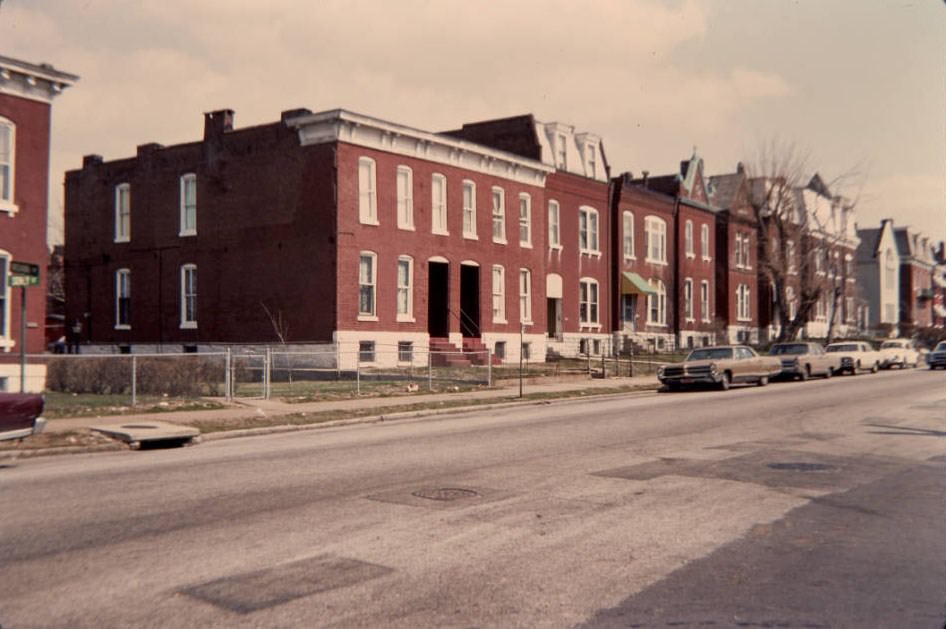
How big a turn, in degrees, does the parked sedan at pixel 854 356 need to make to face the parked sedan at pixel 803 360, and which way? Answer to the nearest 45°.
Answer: approximately 45° to its left

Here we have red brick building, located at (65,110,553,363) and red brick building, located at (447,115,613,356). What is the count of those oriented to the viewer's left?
0

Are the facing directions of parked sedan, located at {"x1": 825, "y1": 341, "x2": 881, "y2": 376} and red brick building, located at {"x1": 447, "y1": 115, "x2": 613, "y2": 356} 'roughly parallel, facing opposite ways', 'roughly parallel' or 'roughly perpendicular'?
roughly perpendicular

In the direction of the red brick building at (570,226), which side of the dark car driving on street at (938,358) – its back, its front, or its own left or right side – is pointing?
front

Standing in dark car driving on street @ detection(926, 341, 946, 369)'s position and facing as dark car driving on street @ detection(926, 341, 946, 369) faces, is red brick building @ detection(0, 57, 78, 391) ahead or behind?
ahead

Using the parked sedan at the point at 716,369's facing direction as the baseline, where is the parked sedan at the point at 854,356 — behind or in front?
behind

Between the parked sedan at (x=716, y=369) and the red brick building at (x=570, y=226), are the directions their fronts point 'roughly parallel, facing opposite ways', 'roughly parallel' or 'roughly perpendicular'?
roughly perpendicular

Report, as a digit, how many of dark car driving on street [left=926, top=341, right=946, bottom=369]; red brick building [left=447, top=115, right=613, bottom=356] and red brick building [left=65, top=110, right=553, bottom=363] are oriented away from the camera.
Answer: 0

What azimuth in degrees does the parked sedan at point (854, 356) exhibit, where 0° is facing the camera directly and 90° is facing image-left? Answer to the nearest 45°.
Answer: approximately 45°

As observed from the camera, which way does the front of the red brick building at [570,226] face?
facing the viewer and to the right of the viewer

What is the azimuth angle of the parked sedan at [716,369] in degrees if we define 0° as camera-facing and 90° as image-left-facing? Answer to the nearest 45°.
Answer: approximately 45°

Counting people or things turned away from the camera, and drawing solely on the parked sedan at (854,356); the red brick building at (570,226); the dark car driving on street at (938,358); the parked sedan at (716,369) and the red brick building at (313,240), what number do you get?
0

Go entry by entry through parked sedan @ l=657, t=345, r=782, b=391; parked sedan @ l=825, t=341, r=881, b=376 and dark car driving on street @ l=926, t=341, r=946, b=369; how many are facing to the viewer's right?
0

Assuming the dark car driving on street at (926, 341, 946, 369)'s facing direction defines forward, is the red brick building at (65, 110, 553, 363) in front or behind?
in front

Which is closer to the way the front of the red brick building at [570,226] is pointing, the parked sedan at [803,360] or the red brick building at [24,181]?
the parked sedan

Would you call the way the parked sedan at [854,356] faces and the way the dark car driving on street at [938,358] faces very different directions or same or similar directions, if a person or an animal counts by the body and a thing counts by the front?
same or similar directions

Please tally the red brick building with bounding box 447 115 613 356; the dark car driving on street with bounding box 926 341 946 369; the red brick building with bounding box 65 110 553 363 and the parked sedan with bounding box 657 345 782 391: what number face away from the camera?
0

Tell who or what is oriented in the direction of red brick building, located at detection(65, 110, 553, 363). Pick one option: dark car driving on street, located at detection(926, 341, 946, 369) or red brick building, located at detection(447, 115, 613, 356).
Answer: the dark car driving on street

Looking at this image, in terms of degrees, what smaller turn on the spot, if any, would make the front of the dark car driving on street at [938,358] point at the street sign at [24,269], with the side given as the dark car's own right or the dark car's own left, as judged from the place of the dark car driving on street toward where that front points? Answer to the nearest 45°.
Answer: approximately 45° to the dark car's own left

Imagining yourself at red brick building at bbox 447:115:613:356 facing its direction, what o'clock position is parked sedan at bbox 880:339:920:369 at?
The parked sedan is roughly at 10 o'clock from the red brick building.
